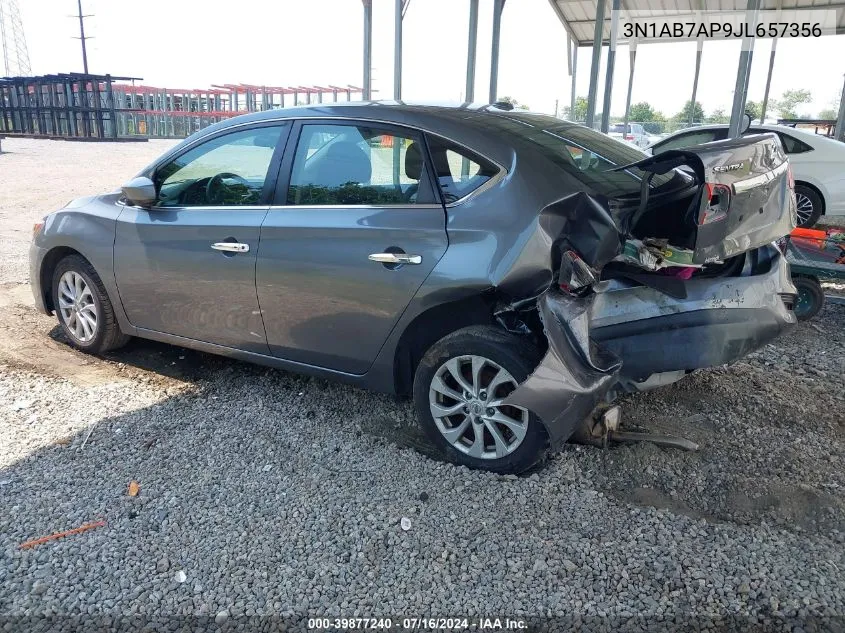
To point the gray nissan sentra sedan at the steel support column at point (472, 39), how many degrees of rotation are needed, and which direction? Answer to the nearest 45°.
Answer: approximately 45° to its right

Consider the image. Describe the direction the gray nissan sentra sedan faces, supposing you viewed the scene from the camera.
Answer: facing away from the viewer and to the left of the viewer

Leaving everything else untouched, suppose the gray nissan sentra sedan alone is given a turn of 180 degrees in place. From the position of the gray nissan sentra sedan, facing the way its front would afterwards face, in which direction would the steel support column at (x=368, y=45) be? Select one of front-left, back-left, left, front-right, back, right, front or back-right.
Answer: back-left

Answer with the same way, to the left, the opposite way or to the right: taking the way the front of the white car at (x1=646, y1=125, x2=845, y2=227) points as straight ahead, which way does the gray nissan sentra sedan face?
the same way

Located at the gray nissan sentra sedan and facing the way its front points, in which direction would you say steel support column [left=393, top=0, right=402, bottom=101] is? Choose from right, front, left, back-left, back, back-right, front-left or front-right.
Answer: front-right

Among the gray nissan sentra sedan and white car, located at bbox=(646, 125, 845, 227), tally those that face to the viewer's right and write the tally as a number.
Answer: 0

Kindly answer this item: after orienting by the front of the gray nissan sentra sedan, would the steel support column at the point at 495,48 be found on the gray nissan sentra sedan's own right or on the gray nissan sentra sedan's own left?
on the gray nissan sentra sedan's own right

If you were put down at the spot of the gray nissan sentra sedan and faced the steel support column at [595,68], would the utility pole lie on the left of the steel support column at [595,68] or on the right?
left

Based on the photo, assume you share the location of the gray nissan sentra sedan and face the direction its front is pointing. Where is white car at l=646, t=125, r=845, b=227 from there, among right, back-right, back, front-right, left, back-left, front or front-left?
right

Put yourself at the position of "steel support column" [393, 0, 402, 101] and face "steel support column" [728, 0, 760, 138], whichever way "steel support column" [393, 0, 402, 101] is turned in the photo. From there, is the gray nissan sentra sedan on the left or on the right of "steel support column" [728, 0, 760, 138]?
right
